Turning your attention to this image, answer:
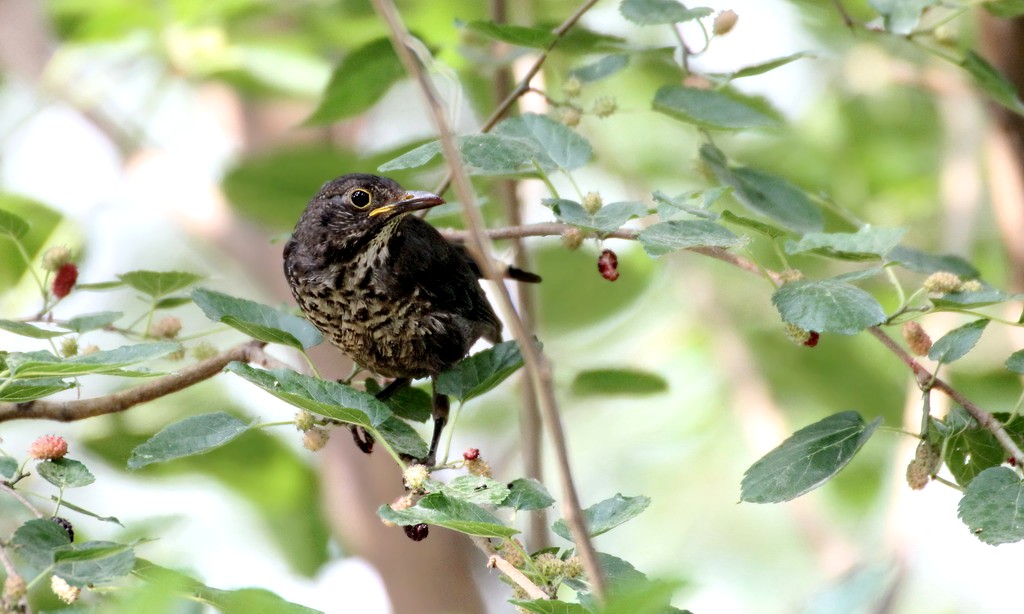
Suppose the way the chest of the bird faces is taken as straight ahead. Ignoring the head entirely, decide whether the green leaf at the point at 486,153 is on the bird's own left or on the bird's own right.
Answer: on the bird's own left

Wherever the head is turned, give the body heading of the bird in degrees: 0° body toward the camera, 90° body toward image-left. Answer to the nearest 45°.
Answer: approximately 45°

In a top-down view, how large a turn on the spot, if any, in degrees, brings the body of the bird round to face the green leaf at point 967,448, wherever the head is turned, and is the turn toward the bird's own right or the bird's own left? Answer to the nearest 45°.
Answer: approximately 90° to the bird's own left

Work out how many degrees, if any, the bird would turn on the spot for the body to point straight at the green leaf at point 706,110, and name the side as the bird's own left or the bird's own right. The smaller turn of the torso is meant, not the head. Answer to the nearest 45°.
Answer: approximately 90° to the bird's own left

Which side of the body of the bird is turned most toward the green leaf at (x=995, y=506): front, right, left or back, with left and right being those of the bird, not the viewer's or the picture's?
left

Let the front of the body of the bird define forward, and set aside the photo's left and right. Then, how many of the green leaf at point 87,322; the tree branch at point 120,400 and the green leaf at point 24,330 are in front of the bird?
3

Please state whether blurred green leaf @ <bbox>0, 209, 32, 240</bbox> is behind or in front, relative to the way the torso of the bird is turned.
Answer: in front
